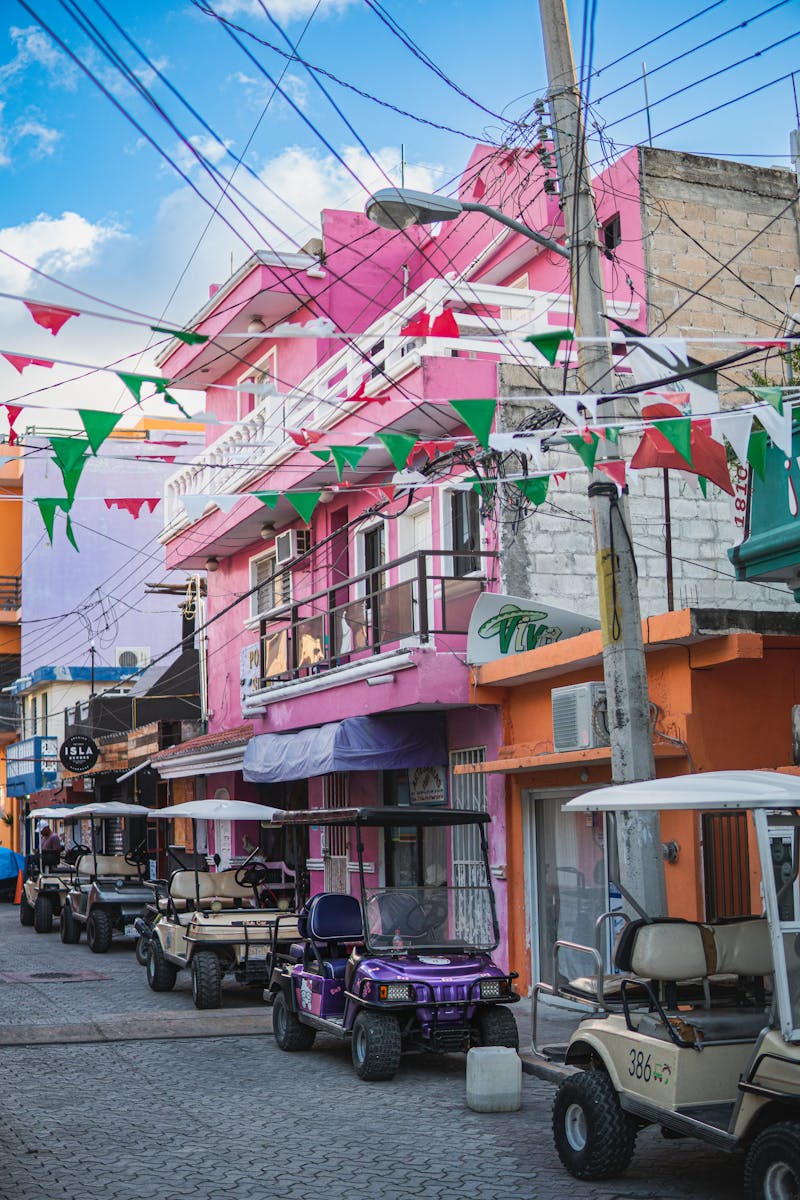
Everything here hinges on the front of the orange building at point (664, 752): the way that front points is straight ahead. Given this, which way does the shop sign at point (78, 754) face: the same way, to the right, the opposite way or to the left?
to the left

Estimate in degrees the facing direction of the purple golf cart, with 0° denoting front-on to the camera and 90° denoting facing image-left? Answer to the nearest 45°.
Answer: approximately 315°

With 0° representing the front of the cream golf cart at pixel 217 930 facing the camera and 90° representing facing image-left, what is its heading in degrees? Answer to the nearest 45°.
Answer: approximately 315°

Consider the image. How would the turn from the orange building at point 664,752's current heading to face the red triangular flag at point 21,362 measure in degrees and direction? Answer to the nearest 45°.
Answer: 0° — it already faces it

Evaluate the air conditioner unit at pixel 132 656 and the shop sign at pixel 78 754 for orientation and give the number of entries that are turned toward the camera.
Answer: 2

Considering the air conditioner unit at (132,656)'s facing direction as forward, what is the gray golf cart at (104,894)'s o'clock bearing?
The gray golf cart is roughly at 12 o'clock from the air conditioner unit.
